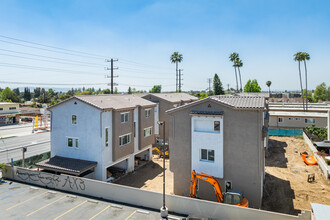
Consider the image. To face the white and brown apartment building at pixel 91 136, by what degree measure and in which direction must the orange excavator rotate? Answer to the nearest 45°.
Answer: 0° — it already faces it

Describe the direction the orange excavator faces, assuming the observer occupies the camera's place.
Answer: facing to the left of the viewer
